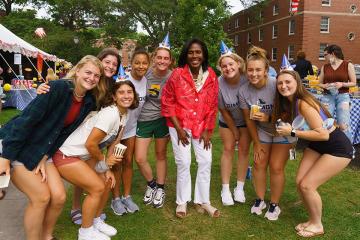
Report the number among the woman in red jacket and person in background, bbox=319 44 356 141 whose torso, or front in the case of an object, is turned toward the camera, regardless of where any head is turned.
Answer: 2

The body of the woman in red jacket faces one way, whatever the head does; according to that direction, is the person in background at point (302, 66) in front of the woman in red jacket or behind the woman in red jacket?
behind

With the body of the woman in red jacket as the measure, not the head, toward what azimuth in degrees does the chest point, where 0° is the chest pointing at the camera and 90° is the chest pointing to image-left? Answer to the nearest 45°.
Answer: approximately 0°

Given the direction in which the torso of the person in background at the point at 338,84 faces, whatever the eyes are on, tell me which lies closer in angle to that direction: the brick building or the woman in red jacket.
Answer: the woman in red jacket

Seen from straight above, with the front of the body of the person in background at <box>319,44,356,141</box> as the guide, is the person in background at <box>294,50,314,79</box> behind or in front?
behind

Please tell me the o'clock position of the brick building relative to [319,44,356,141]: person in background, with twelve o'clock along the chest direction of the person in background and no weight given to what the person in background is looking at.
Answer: The brick building is roughly at 6 o'clock from the person in background.

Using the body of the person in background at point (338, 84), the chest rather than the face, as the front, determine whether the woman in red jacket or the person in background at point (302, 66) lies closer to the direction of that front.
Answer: the woman in red jacket

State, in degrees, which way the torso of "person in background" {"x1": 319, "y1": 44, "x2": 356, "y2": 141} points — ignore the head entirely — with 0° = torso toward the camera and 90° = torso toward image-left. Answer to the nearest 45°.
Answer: approximately 0°
